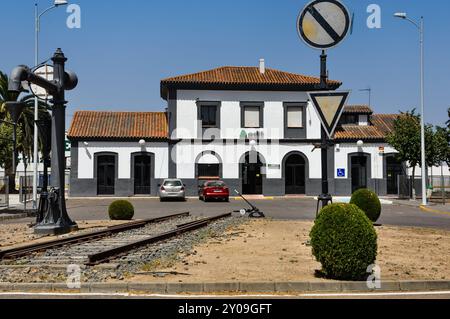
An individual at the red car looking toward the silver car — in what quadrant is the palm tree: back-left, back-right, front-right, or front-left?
front-right

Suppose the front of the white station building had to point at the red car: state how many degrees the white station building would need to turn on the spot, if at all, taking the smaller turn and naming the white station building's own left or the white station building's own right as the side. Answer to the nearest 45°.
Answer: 0° — it already faces it

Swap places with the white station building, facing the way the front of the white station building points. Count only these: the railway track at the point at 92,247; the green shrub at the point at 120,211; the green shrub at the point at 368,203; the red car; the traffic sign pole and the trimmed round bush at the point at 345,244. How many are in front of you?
6

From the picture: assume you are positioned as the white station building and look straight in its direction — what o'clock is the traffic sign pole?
The traffic sign pole is roughly at 12 o'clock from the white station building.

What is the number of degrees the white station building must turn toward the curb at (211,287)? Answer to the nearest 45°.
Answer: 0° — it already faces it

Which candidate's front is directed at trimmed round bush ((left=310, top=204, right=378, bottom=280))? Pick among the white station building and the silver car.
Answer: the white station building

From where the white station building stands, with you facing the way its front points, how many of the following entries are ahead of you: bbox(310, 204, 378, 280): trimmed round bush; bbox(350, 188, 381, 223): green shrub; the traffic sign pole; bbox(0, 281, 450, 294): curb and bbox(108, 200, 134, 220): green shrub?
5

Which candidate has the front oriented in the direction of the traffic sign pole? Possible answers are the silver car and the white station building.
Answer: the white station building

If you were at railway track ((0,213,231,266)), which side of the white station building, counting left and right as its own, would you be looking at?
front

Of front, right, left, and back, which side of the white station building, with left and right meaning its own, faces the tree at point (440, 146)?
left

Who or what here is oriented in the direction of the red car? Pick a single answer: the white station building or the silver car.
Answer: the white station building

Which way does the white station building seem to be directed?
toward the camera

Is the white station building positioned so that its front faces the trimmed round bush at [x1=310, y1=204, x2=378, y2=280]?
yes
